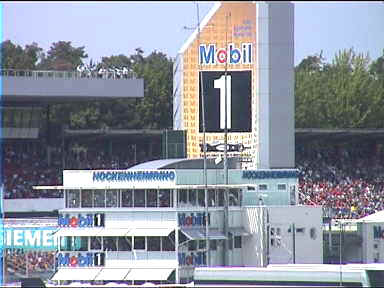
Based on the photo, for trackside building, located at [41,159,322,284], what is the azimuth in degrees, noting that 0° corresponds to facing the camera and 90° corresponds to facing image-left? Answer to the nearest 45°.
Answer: approximately 45°
